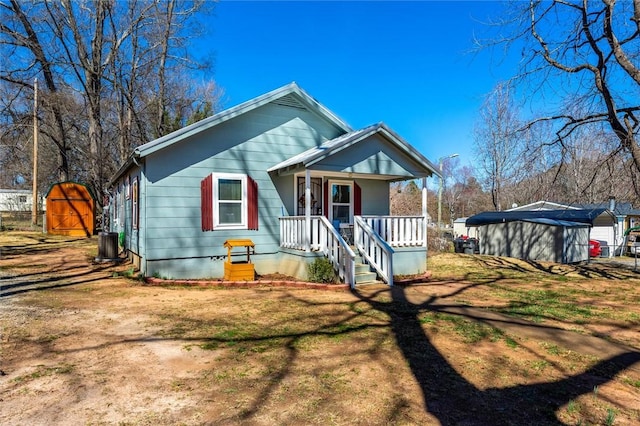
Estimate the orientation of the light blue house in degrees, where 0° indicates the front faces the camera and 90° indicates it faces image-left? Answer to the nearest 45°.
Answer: approximately 315°

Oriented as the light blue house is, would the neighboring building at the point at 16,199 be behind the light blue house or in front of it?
behind

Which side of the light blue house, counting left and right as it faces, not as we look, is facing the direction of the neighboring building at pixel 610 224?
left
